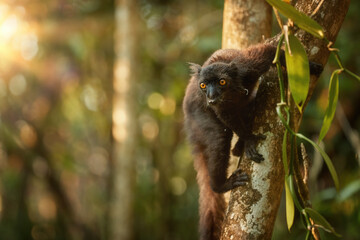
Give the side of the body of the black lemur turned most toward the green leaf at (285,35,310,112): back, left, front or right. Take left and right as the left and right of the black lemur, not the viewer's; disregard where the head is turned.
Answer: front

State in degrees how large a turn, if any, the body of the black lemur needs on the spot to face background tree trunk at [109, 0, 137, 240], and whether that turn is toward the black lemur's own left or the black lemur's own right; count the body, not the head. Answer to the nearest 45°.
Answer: approximately 135° to the black lemur's own right

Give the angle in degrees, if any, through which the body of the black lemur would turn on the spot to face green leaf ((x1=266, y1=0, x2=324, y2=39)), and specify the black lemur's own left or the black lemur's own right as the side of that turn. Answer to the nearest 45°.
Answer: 0° — it already faces it

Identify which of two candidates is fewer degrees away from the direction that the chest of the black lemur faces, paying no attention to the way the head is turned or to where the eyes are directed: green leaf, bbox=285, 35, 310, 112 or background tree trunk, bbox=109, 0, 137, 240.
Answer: the green leaf

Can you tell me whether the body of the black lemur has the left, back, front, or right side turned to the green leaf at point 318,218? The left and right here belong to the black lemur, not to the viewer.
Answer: front
